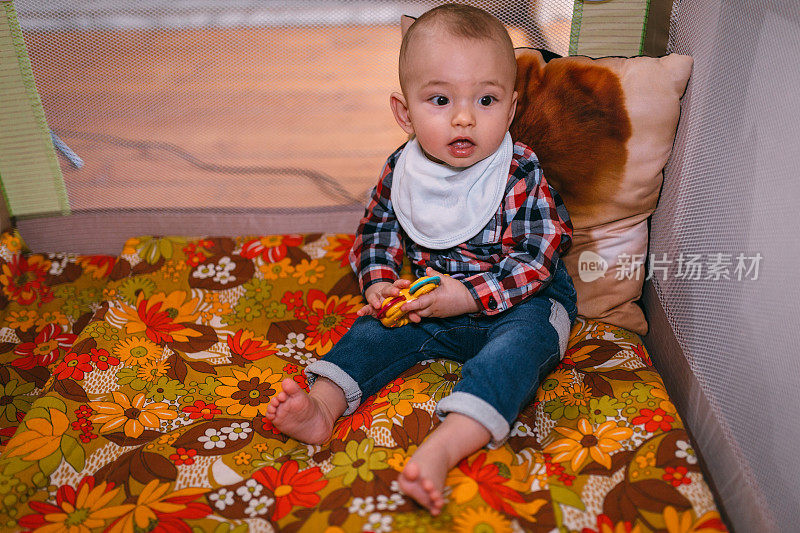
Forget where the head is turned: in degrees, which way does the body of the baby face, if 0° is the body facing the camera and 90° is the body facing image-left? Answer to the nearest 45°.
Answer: approximately 45°
